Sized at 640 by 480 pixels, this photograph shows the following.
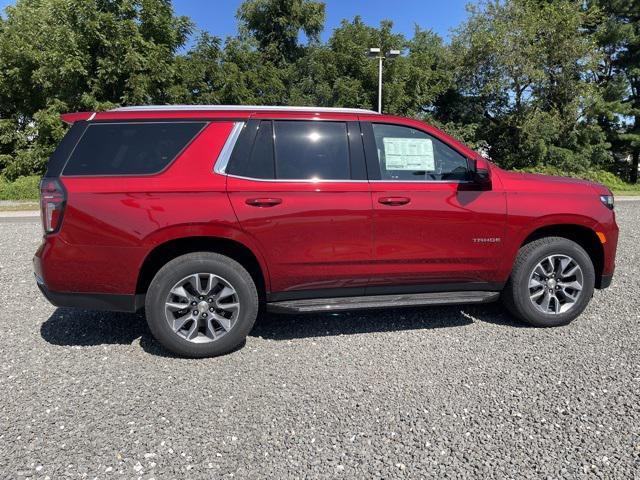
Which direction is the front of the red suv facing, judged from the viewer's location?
facing to the right of the viewer

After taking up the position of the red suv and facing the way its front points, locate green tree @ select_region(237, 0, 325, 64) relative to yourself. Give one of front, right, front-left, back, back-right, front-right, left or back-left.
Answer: left

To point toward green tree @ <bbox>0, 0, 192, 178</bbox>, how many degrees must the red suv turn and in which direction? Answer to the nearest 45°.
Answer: approximately 135° to its left

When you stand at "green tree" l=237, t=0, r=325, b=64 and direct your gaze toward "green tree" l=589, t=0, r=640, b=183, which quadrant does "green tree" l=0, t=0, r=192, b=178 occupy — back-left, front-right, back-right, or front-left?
back-right

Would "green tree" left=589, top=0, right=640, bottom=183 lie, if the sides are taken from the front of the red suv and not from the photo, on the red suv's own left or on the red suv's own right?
on the red suv's own left
